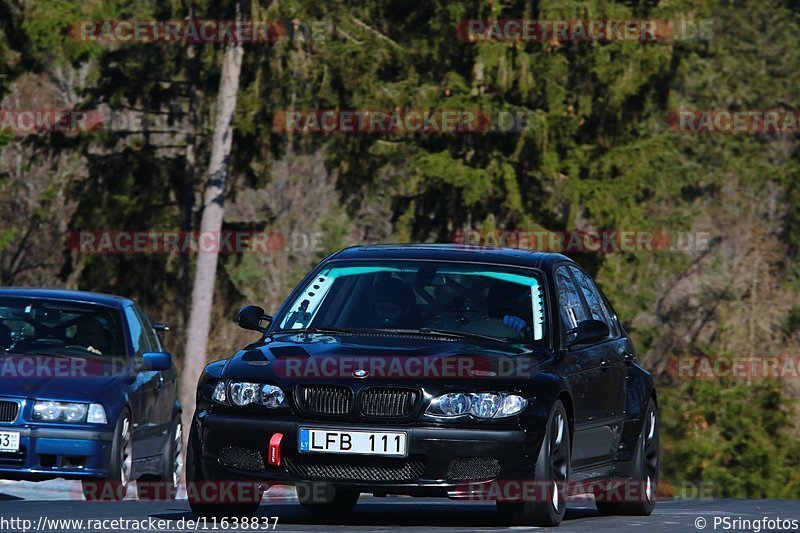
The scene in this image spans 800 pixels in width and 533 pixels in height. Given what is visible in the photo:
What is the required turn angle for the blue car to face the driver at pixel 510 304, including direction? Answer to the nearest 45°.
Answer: approximately 45° to its left

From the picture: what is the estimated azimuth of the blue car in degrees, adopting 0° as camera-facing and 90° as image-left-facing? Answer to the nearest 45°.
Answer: approximately 0°

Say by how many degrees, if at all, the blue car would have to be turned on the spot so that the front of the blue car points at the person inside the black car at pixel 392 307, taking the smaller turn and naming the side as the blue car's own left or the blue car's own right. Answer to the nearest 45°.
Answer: approximately 45° to the blue car's own left
